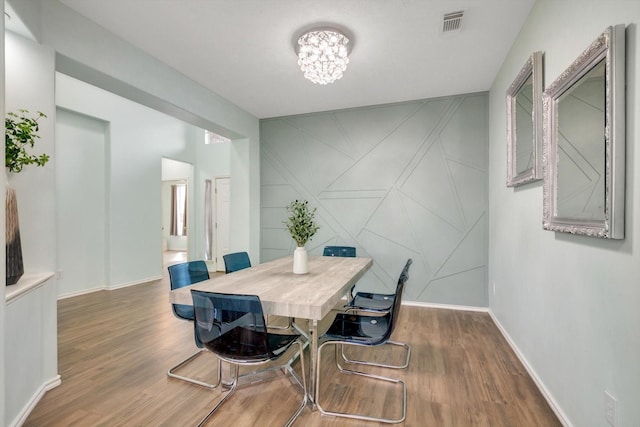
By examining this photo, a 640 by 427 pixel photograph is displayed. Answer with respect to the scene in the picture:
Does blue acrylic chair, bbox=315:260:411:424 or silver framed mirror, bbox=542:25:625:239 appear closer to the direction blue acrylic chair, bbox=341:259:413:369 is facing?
the blue acrylic chair

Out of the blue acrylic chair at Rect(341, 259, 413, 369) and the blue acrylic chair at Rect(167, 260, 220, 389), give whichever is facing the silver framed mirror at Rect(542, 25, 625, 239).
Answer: the blue acrylic chair at Rect(167, 260, 220, 389)

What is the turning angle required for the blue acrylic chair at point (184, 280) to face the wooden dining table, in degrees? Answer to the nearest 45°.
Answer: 0° — it already faces it

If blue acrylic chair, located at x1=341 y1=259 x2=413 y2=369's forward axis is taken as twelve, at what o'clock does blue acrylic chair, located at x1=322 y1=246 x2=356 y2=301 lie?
blue acrylic chair, located at x1=322 y1=246 x2=356 y2=301 is roughly at 2 o'clock from blue acrylic chair, located at x1=341 y1=259 x2=413 y2=369.

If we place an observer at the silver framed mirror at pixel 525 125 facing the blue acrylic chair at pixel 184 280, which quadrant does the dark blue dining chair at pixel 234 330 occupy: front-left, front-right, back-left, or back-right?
front-left

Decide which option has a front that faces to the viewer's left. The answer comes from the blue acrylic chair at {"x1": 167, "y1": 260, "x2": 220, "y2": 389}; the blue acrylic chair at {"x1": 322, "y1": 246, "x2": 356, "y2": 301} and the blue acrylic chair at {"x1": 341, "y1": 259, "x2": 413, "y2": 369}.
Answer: the blue acrylic chair at {"x1": 341, "y1": 259, "x2": 413, "y2": 369}

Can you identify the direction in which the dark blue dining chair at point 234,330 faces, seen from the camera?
facing away from the viewer and to the right of the viewer

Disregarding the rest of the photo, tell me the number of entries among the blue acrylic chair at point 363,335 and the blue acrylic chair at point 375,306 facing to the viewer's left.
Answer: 2

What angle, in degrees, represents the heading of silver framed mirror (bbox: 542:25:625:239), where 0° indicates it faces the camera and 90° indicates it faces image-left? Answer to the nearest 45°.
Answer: approximately 45°

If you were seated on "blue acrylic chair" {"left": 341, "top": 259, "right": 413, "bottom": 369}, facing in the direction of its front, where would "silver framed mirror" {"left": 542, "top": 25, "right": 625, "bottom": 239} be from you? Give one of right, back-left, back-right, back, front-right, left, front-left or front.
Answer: back-left

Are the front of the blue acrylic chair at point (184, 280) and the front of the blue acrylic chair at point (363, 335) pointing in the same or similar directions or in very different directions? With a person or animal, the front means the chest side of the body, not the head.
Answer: very different directions

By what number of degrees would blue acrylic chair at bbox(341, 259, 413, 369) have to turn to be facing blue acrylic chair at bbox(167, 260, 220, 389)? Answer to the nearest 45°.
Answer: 0° — it already faces it
